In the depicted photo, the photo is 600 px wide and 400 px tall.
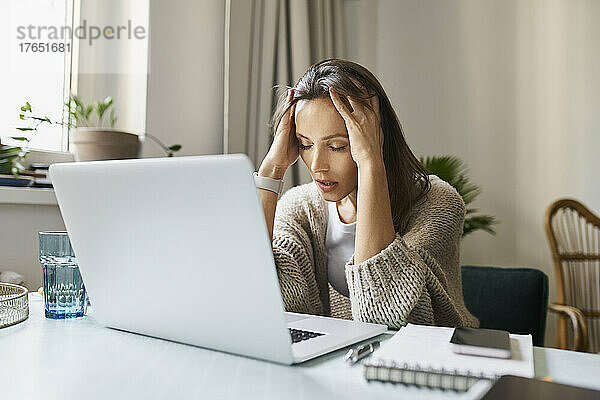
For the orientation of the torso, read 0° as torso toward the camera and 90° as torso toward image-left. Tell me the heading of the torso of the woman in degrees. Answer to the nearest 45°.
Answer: approximately 45°

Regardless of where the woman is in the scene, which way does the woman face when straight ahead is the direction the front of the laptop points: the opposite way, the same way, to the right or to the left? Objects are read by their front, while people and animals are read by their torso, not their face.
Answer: the opposite way

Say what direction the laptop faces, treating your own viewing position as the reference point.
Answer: facing away from the viewer and to the right of the viewer

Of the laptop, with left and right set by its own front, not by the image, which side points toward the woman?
front

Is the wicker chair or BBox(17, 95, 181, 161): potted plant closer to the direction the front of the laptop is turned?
the wicker chair

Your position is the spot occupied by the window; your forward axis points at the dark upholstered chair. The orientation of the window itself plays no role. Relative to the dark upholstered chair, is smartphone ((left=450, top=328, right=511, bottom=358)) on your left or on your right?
right

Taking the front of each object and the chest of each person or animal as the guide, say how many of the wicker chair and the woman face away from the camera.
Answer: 0

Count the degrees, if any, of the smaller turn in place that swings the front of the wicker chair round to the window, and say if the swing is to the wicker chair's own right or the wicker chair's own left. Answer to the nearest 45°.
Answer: approximately 90° to the wicker chair's own right

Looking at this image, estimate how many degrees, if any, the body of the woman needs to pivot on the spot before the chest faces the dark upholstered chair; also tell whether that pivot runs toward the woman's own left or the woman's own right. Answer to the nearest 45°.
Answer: approximately 180°

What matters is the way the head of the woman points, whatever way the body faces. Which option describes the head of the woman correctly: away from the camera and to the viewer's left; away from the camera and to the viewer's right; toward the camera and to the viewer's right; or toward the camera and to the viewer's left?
toward the camera and to the viewer's left
